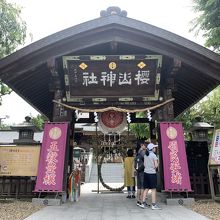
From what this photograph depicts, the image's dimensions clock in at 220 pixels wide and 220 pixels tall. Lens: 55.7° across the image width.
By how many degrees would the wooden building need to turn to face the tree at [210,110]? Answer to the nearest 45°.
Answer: approximately 135° to its left

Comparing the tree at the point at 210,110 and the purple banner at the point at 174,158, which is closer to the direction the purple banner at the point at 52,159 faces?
the purple banner

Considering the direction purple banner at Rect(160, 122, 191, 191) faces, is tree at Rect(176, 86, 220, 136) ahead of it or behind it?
behind

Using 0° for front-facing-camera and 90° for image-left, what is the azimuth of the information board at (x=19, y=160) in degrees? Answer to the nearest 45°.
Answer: approximately 0°

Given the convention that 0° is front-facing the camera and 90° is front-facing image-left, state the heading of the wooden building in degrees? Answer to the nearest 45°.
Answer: approximately 0°

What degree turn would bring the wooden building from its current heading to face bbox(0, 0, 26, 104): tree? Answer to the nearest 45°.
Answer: approximately 90° to its right

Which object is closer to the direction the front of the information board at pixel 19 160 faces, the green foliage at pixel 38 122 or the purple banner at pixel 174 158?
the purple banner
